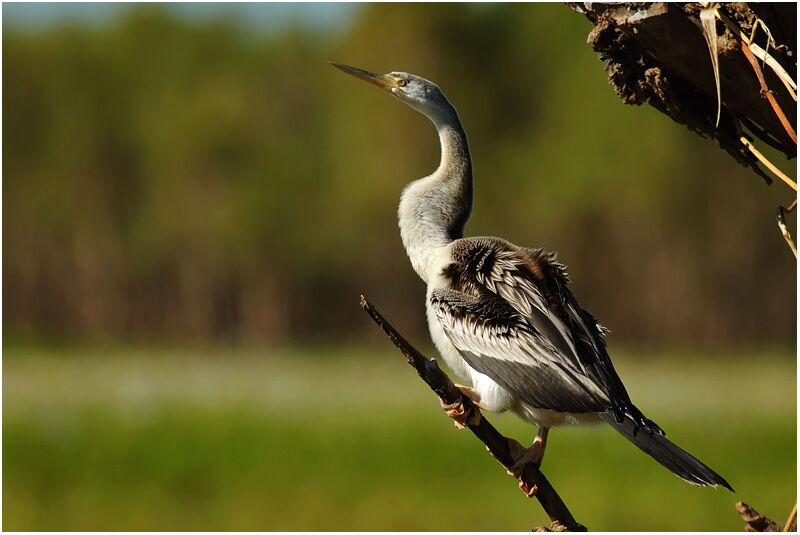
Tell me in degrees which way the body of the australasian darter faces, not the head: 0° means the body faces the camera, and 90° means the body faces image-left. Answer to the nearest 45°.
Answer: approximately 90°
